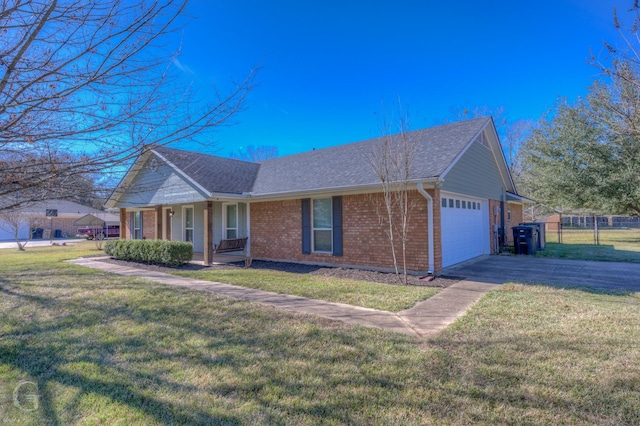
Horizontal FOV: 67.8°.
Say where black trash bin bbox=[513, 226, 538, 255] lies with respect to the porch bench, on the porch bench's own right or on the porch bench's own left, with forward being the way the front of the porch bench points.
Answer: on the porch bench's own left

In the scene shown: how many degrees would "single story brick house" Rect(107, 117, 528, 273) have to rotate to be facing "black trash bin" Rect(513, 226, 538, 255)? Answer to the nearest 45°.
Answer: approximately 135° to its left

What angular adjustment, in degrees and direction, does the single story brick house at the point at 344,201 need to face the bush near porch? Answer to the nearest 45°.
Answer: approximately 45° to its right

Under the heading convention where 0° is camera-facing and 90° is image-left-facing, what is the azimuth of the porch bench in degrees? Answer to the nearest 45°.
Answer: approximately 45°

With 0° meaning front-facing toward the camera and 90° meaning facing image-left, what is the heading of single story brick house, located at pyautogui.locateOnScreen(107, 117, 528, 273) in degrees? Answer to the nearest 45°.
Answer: approximately 45°
